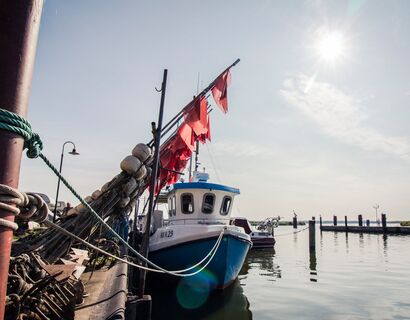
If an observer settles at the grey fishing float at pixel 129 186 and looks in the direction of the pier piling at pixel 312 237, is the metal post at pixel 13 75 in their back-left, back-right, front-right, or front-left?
back-right

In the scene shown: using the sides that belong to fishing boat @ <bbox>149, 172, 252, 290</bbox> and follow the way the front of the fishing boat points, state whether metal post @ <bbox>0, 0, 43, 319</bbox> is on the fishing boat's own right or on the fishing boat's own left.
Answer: on the fishing boat's own right

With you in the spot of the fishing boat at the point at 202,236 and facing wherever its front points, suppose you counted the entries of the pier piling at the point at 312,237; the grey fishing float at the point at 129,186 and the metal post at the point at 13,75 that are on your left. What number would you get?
1

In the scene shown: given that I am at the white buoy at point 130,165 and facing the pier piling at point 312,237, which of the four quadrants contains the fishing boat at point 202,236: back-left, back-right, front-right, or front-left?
front-left

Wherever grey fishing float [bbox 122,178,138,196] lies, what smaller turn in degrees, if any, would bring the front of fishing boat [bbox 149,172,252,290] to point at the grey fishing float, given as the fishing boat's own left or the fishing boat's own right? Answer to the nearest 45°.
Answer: approximately 90° to the fishing boat's own right

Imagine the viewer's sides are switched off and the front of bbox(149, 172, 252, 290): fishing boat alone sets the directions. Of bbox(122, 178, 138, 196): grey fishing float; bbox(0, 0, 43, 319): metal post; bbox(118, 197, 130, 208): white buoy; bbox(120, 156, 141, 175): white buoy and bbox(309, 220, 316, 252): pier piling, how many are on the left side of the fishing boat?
1

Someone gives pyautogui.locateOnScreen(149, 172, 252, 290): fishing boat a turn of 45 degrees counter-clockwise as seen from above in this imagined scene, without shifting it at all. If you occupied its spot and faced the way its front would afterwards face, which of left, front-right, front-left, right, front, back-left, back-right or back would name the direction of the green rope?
right
